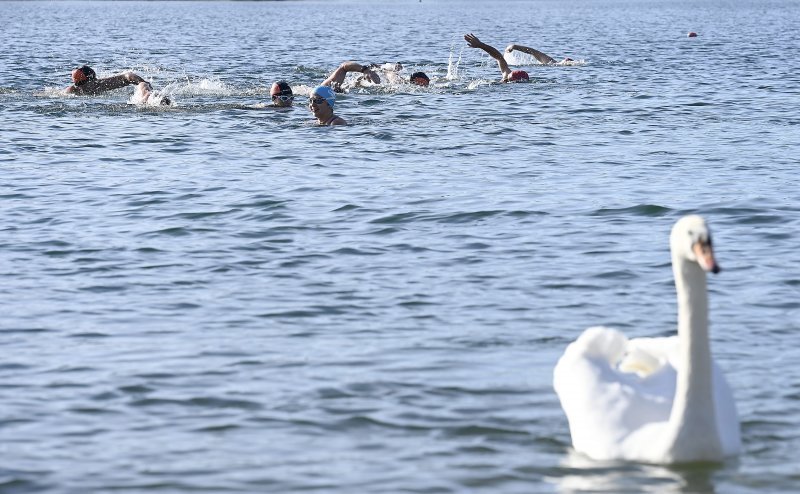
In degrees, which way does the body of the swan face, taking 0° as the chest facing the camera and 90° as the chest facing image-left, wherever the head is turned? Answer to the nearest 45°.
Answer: approximately 315°

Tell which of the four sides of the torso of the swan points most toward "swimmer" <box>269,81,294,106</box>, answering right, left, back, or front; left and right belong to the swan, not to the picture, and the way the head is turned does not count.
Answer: back

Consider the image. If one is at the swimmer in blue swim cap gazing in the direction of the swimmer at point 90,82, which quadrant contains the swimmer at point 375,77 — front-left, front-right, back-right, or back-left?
front-right

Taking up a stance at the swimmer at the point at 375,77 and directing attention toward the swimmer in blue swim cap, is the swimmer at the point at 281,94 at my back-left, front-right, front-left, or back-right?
front-right

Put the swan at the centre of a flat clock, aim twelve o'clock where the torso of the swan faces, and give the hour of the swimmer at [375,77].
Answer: The swimmer is roughly at 7 o'clock from the swan.

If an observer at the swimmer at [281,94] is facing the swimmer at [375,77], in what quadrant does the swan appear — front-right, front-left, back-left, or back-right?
back-right

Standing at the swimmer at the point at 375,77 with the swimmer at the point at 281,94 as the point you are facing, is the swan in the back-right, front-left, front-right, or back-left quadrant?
front-left

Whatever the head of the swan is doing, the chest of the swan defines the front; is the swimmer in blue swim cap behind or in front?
behind
